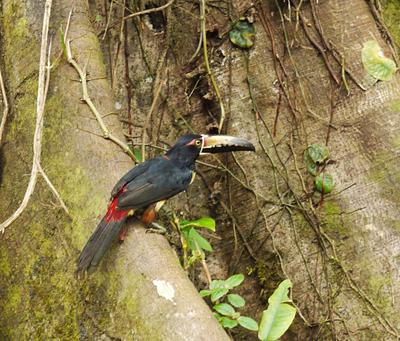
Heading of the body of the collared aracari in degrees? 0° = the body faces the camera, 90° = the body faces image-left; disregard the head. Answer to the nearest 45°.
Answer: approximately 270°

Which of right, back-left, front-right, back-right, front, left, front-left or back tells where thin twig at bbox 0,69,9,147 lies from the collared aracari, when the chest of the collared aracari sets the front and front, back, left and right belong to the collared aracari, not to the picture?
back-left

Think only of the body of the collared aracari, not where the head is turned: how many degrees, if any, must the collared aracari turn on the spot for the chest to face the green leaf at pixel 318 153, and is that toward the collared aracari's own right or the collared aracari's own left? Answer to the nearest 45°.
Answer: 0° — it already faces it
